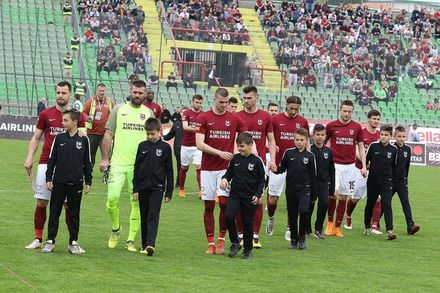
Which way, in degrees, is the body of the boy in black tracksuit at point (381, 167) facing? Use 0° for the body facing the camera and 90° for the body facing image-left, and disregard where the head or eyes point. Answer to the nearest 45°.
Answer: approximately 0°

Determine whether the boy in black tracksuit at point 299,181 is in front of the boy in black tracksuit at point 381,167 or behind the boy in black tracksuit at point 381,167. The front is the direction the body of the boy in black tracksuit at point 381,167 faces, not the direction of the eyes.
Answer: in front

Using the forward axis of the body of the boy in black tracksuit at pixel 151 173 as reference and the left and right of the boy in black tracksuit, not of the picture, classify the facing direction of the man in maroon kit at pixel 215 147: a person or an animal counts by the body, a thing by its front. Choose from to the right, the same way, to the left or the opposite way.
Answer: the same way

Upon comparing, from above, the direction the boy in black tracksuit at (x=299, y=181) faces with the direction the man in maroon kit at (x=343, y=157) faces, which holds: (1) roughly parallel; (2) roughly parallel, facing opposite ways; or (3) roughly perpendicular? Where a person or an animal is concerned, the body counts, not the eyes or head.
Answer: roughly parallel

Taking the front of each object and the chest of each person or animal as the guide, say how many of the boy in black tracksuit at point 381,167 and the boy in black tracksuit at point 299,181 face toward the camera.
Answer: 2

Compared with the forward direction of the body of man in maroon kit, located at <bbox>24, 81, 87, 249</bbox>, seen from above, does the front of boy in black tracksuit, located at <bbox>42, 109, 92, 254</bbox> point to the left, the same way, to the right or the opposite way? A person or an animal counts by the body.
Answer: the same way

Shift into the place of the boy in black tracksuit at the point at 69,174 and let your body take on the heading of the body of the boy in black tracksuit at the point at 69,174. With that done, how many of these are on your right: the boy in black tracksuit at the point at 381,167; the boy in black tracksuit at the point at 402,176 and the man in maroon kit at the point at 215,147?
0

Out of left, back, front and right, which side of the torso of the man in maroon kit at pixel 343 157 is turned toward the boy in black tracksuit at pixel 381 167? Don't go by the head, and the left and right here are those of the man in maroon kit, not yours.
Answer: left

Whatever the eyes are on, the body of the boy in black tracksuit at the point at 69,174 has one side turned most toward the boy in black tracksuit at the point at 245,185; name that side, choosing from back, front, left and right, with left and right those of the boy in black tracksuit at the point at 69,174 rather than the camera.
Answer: left

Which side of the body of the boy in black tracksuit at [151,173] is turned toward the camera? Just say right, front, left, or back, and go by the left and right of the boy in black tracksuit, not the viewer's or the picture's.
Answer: front

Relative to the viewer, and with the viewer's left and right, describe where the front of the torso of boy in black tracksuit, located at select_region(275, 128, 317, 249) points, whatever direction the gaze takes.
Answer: facing the viewer

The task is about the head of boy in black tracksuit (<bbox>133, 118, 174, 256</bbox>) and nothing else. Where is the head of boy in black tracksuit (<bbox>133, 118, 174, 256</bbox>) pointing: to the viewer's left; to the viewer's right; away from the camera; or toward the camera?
toward the camera
